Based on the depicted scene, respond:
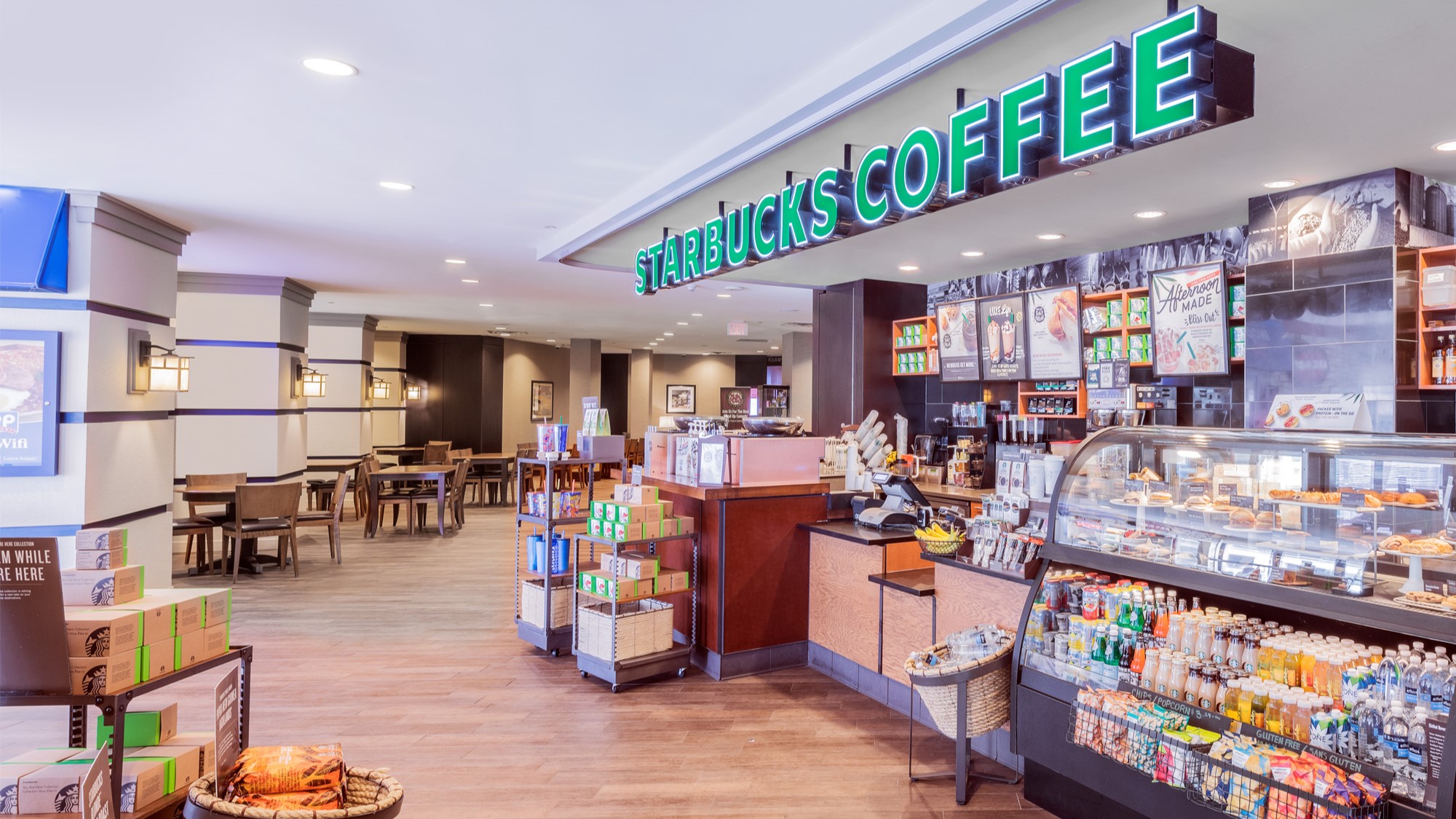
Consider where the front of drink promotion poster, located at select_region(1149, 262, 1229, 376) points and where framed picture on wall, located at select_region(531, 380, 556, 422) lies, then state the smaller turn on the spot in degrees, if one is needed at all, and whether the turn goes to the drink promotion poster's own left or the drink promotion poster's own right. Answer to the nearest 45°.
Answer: approximately 90° to the drink promotion poster's own right

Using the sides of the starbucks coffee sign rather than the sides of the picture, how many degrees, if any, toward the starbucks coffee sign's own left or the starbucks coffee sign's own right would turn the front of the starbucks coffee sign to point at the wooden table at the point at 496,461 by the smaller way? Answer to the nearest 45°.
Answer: approximately 90° to the starbucks coffee sign's own right

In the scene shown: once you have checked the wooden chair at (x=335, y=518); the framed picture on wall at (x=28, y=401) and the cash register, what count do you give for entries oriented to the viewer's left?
1

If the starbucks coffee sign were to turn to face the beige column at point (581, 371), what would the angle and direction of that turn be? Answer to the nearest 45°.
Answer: approximately 90° to its right

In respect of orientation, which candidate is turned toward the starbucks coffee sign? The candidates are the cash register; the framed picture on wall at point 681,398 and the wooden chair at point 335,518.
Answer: the framed picture on wall

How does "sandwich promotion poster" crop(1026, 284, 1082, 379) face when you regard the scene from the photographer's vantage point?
facing the viewer and to the left of the viewer

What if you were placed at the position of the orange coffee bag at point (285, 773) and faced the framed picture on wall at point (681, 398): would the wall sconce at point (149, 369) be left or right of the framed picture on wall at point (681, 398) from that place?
left

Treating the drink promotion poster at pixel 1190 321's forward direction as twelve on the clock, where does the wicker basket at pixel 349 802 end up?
The wicker basket is roughly at 11 o'clock from the drink promotion poster.

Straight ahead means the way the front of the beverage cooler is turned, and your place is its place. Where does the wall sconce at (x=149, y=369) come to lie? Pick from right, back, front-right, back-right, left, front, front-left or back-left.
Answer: front-right

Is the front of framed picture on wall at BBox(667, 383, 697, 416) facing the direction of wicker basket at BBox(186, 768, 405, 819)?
yes

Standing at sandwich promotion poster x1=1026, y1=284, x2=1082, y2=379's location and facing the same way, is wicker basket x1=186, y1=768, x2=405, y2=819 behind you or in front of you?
in front
